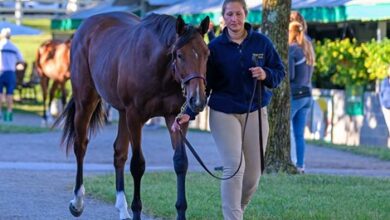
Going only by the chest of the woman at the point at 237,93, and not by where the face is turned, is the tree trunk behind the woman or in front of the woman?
behind

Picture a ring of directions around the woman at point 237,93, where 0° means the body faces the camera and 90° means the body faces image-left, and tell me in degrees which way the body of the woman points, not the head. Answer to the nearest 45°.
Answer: approximately 0°

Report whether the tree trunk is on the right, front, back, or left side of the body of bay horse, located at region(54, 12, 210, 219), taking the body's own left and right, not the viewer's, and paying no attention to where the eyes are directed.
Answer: left

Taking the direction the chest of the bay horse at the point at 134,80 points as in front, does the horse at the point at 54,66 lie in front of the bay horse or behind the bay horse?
behind
